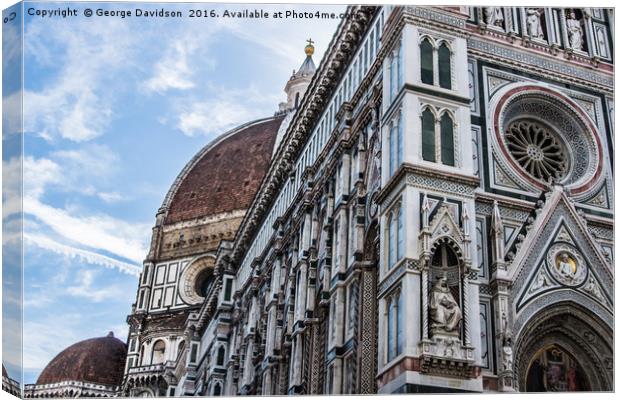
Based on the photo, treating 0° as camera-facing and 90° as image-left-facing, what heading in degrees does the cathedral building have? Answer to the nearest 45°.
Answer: approximately 315°

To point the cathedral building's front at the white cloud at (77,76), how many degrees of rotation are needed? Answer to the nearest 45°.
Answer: approximately 135° to its right

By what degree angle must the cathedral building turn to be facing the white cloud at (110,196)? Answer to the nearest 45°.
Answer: approximately 135° to its right

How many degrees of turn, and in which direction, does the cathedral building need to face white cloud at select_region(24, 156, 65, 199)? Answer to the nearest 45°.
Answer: approximately 135° to its right
